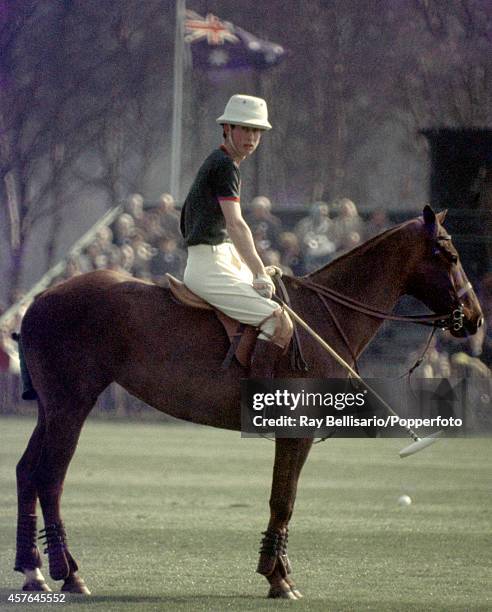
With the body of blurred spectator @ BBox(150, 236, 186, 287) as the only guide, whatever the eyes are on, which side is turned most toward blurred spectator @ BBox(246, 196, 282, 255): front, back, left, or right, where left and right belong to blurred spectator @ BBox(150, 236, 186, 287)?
left

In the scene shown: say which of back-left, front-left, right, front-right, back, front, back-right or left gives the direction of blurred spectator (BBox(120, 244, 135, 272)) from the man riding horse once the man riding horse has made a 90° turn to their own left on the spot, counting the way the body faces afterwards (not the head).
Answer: front

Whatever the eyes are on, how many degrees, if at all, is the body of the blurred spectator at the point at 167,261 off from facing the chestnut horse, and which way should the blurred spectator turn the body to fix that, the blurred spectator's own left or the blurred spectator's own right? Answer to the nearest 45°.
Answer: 0° — they already face it

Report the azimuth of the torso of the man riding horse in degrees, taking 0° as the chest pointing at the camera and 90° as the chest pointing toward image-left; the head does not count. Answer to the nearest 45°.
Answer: approximately 270°

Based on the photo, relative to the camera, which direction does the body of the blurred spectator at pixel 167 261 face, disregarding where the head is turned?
toward the camera

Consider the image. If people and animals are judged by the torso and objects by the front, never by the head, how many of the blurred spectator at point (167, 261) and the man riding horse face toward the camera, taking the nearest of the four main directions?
1

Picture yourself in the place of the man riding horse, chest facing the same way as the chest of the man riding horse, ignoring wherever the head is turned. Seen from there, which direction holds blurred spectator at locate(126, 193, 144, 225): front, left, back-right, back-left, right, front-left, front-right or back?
left

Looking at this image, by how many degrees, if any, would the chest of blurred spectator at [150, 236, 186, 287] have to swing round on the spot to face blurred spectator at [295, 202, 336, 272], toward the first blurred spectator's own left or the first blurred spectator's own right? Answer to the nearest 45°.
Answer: approximately 90° to the first blurred spectator's own left

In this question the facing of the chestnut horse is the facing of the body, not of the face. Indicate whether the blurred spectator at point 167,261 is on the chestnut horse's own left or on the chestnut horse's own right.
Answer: on the chestnut horse's own left

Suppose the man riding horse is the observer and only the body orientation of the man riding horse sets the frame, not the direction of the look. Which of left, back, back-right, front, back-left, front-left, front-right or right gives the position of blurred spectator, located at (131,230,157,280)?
left

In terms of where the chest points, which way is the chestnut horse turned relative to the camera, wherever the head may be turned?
to the viewer's right

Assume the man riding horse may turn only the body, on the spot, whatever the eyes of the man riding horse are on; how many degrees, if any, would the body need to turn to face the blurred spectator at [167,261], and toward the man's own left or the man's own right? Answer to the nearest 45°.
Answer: approximately 90° to the man's own left

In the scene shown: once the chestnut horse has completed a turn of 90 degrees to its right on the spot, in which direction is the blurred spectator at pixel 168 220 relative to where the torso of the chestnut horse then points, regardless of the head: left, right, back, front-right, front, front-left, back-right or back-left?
back

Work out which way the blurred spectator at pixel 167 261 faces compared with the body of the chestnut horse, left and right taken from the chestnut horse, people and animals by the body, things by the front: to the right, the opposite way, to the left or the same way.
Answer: to the right

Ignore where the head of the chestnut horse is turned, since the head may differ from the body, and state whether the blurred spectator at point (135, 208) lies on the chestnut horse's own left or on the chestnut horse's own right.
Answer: on the chestnut horse's own left

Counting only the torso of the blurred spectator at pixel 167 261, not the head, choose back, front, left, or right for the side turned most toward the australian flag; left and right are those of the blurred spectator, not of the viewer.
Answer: back
